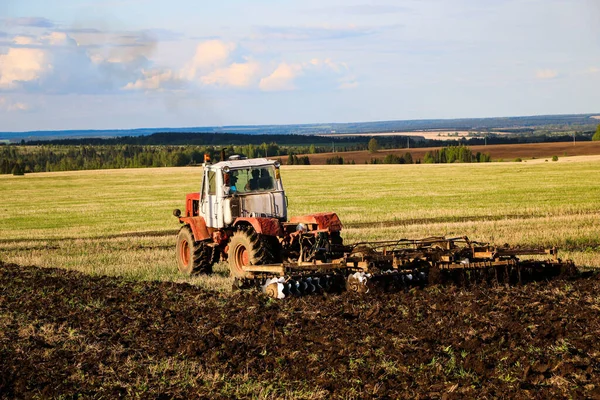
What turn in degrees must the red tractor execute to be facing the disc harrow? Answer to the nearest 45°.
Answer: approximately 180°

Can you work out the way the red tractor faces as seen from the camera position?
facing away from the viewer and to the left of the viewer
